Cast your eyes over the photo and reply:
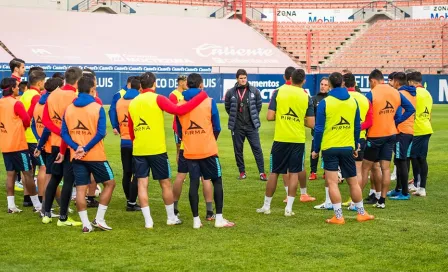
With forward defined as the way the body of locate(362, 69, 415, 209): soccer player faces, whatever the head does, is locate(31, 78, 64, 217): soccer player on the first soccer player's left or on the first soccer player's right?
on the first soccer player's left

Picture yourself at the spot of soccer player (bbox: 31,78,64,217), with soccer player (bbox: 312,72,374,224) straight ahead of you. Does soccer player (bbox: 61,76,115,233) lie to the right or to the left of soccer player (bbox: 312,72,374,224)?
right

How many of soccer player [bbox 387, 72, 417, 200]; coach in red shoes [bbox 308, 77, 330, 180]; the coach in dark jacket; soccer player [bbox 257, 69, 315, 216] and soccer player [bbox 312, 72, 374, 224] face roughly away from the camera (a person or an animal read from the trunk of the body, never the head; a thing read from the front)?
2

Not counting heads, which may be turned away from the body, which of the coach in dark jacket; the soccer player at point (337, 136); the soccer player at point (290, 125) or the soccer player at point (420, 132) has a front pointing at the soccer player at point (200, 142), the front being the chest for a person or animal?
the coach in dark jacket

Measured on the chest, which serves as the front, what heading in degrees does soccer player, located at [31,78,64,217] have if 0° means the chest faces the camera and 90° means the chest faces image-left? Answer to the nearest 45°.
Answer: approximately 225°

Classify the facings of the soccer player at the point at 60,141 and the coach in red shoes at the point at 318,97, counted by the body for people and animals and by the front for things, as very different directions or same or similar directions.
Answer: very different directions

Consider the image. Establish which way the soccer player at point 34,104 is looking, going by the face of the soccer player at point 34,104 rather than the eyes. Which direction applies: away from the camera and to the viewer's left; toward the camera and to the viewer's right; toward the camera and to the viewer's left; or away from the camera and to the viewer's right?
away from the camera and to the viewer's right

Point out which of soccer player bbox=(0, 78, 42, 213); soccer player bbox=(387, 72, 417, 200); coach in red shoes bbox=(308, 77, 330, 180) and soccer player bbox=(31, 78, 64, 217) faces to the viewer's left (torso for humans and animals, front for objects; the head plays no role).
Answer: soccer player bbox=(387, 72, 417, 200)

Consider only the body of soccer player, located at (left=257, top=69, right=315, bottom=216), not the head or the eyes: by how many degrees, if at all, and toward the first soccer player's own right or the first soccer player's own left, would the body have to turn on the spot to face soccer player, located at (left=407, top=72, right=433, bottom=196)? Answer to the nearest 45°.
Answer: approximately 45° to the first soccer player's own right

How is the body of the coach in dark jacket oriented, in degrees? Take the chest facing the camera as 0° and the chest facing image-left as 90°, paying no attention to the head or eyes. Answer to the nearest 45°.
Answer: approximately 0°

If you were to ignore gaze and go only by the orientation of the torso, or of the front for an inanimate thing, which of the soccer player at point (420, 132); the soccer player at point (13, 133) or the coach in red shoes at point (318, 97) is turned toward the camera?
the coach in red shoes at point (318, 97)

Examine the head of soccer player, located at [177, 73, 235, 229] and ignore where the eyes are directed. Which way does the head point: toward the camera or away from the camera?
away from the camera

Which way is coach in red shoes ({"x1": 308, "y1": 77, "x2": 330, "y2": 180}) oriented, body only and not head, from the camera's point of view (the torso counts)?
toward the camera

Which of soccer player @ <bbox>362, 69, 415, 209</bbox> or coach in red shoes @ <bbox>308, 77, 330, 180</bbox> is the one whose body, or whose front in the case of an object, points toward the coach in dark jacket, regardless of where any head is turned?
soccer player @ <bbox>362, 69, 415, 209</bbox>

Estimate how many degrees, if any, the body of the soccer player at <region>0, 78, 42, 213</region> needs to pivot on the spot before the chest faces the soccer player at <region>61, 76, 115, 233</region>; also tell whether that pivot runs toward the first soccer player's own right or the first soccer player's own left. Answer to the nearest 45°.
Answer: approximately 90° to the first soccer player's own right

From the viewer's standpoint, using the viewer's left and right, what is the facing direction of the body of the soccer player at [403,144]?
facing to the left of the viewer

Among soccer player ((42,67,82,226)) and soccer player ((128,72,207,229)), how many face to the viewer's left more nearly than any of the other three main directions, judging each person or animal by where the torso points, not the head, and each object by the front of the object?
0

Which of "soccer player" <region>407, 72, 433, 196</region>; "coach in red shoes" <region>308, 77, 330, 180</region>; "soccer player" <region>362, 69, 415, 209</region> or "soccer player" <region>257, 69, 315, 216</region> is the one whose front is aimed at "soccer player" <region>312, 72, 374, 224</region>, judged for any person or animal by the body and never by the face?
"coach in red shoes" <region>308, 77, 330, 180</region>
